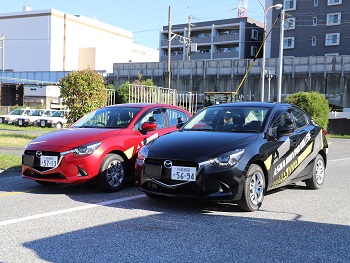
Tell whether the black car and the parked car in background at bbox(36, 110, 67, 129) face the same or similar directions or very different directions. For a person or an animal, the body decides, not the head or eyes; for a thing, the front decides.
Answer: same or similar directions

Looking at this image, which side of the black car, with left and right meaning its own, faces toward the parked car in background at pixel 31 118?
right

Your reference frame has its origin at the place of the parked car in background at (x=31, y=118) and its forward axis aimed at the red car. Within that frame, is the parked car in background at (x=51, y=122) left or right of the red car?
left

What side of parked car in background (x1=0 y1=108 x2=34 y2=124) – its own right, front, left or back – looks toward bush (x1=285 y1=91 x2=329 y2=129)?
left

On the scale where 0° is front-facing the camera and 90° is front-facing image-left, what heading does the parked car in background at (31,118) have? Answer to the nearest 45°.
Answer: approximately 45°

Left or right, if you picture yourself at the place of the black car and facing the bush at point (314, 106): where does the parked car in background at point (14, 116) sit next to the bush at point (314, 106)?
left

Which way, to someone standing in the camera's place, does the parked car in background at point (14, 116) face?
facing the viewer and to the left of the viewer

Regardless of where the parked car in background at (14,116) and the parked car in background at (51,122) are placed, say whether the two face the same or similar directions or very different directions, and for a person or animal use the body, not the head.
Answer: same or similar directions

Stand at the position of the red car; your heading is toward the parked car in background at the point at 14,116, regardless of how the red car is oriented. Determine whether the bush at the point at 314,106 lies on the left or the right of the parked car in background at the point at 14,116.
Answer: right

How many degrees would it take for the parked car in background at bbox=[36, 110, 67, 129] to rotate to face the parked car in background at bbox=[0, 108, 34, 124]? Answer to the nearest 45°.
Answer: approximately 90° to its right

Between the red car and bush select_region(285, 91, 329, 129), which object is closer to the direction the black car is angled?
the red car

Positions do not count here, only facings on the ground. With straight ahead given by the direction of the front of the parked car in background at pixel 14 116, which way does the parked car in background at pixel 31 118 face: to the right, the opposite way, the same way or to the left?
the same way

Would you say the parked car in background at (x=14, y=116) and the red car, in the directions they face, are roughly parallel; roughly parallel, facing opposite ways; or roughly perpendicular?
roughly parallel

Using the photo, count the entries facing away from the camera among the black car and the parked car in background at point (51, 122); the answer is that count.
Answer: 0
